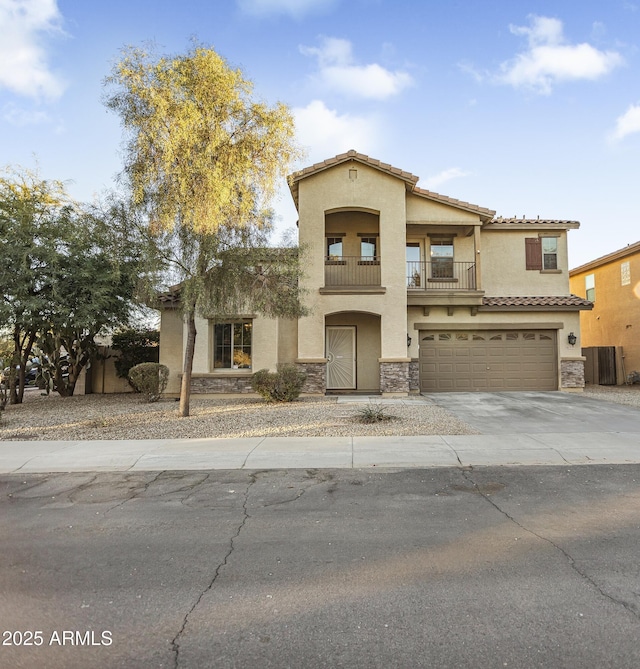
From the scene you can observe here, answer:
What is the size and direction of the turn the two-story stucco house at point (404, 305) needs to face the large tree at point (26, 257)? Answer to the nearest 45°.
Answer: approximately 45° to its right

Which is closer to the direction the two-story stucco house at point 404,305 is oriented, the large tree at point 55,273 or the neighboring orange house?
the large tree

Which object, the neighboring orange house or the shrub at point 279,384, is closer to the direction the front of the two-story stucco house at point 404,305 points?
the shrub

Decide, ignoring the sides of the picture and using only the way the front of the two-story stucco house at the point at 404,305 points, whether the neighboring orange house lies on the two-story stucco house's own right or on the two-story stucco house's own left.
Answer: on the two-story stucco house's own left

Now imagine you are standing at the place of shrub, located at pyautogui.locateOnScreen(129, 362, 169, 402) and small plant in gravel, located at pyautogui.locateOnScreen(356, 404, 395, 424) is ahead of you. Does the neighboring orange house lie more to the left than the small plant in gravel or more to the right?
left

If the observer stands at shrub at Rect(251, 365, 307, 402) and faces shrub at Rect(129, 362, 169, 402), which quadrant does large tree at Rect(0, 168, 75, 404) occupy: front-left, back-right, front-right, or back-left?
front-left

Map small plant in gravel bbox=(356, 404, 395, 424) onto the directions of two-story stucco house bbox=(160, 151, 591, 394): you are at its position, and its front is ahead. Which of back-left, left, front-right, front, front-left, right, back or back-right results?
front

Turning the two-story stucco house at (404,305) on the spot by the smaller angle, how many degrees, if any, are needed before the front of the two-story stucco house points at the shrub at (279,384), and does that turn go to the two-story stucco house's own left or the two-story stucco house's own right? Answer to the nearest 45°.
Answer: approximately 45° to the two-story stucco house's own right

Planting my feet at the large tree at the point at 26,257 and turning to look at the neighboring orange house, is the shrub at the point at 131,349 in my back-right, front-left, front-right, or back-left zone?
front-left

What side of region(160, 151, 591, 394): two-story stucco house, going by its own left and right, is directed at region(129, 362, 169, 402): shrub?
right

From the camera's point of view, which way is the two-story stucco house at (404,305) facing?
toward the camera

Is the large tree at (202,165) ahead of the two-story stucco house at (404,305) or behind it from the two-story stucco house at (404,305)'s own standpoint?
ahead

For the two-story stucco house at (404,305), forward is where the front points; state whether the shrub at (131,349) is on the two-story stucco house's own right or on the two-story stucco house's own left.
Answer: on the two-story stucco house's own right

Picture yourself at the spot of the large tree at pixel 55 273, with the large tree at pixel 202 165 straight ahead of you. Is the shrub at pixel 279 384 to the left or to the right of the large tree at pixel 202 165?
left

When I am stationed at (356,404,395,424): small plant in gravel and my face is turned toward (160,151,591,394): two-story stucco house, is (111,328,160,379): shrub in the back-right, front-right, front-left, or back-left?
front-left
